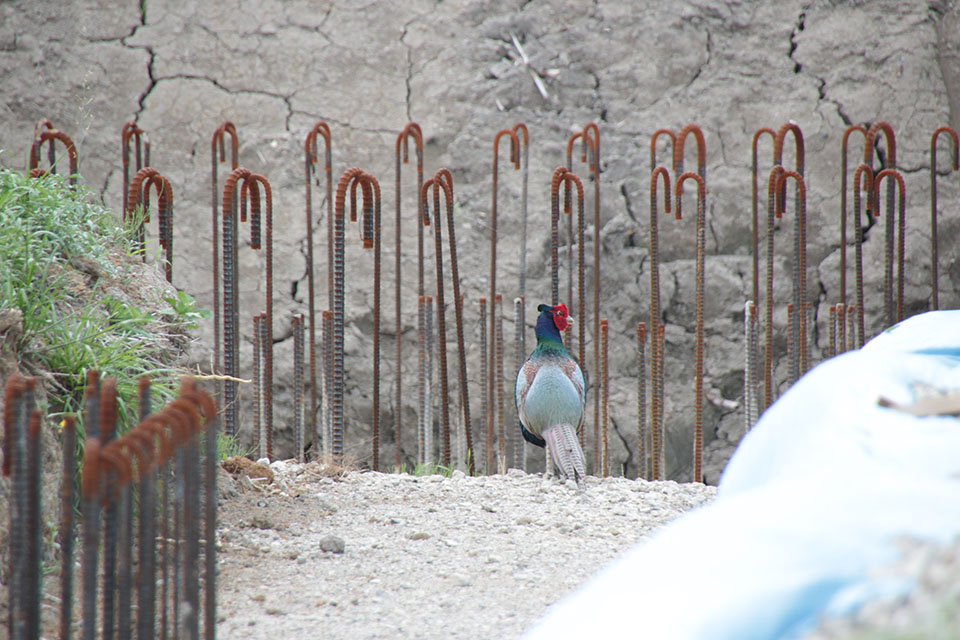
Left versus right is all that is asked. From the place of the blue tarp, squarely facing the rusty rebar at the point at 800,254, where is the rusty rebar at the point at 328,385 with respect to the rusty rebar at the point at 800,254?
left
